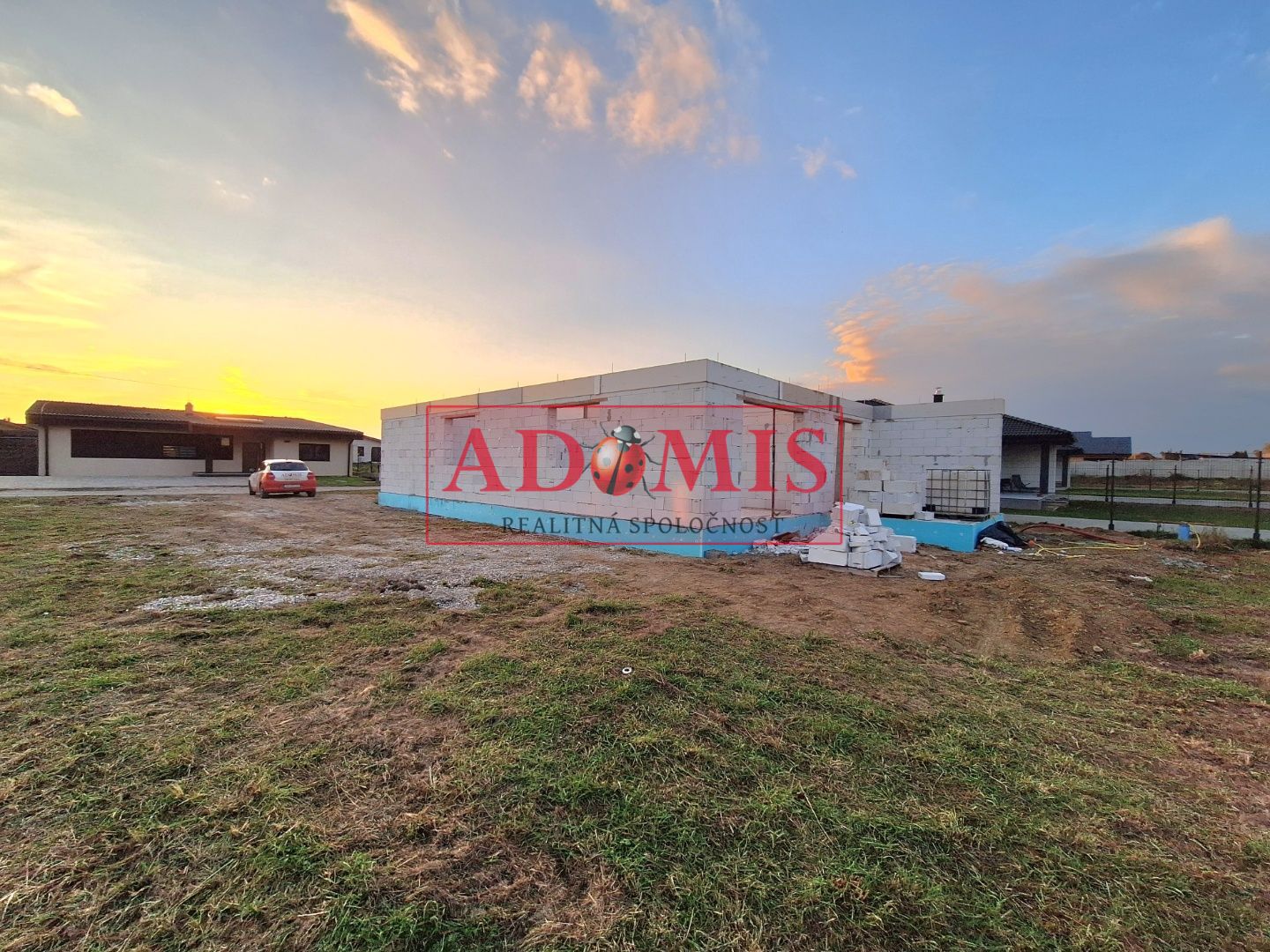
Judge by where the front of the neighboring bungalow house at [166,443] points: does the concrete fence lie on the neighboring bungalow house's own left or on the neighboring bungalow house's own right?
on the neighboring bungalow house's own left

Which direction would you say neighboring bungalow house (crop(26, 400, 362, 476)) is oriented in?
toward the camera

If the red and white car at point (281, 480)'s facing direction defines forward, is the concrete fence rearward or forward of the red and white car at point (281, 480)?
rearward

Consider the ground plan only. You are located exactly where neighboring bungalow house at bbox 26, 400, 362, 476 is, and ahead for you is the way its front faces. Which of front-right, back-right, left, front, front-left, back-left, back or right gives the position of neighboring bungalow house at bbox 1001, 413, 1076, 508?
front-left

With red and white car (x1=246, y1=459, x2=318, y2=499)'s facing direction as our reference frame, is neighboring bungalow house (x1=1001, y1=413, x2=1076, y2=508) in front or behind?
behind
